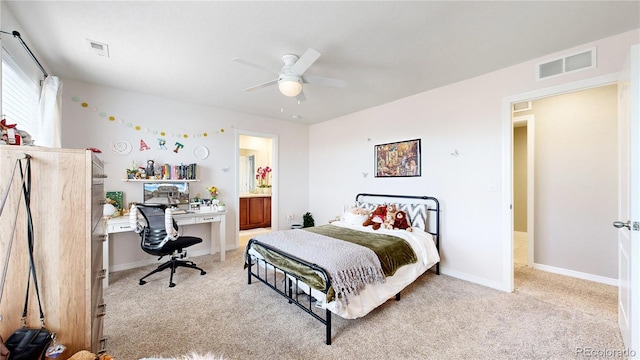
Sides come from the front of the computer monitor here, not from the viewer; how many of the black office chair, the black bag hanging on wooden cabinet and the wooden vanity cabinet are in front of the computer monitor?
2

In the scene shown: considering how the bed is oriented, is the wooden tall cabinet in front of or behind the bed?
in front

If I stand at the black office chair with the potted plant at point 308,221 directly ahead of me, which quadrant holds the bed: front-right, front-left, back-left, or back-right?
front-right

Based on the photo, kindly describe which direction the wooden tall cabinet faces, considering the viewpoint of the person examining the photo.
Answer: facing to the right of the viewer

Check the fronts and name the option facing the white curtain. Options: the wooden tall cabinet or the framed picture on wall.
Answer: the framed picture on wall

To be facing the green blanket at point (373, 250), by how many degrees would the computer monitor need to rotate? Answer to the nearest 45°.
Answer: approximately 45° to its left

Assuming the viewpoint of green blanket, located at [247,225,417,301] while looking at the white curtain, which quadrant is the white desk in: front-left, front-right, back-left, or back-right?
front-right

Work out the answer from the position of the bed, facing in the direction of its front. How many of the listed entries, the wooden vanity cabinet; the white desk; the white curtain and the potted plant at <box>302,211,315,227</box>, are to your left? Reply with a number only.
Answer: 0

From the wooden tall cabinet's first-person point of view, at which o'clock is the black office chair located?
The black office chair is roughly at 10 o'clock from the wooden tall cabinet.

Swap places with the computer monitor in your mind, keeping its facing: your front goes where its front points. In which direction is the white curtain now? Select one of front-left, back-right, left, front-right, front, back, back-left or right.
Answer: front-right

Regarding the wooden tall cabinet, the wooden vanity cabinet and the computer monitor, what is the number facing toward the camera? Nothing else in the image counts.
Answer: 2

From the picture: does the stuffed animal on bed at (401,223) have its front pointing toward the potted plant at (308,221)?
no

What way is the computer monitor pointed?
toward the camera

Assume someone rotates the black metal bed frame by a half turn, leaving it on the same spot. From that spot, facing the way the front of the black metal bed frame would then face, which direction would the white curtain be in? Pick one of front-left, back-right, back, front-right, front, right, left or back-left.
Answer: back-left

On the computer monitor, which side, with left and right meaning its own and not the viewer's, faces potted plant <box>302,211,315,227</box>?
left
